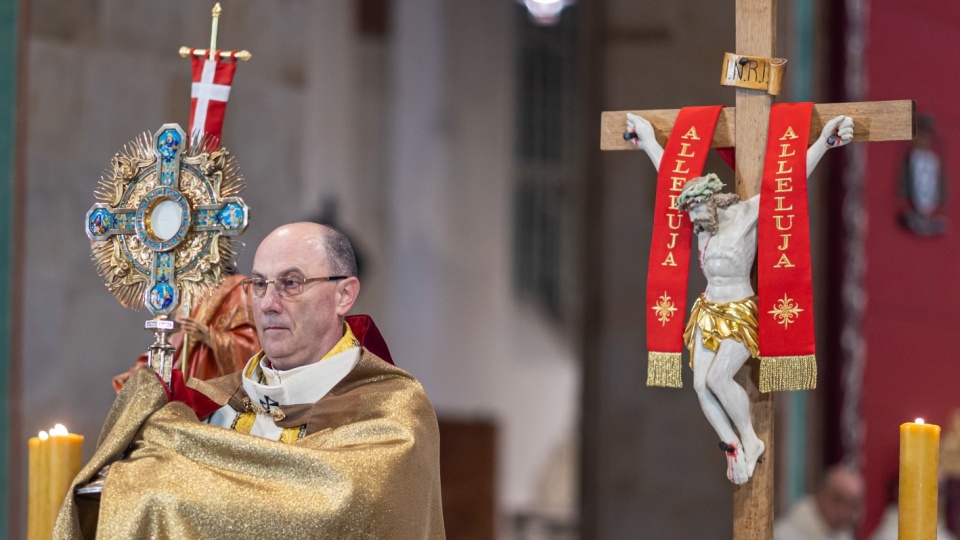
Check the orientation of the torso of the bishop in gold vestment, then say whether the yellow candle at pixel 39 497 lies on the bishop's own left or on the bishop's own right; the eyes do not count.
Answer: on the bishop's own right

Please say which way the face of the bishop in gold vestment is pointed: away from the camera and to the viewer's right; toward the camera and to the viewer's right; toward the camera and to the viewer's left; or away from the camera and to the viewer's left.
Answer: toward the camera and to the viewer's left

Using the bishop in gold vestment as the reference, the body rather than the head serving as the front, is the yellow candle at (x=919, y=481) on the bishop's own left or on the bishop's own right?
on the bishop's own left

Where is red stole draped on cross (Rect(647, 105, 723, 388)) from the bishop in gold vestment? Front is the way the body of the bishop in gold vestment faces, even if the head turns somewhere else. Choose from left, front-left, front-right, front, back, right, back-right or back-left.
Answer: back-left

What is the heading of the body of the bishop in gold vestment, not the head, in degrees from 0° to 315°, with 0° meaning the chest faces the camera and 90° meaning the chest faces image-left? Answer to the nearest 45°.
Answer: approximately 45°

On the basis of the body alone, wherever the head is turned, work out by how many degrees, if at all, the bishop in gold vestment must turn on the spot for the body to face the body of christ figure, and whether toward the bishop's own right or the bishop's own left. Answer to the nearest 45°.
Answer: approximately 135° to the bishop's own left
